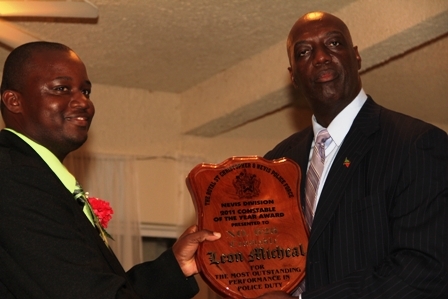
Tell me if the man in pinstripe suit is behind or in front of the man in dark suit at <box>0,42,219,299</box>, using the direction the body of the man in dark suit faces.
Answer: in front

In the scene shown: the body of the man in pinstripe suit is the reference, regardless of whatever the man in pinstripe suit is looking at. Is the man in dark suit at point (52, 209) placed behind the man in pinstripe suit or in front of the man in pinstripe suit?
in front

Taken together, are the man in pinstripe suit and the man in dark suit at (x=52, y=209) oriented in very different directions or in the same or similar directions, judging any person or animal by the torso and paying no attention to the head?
very different directions

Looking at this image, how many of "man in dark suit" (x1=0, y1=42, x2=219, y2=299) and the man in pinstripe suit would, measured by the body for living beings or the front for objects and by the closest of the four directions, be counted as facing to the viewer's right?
1

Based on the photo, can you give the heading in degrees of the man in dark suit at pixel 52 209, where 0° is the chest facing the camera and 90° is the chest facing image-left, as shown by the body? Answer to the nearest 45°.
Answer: approximately 270°

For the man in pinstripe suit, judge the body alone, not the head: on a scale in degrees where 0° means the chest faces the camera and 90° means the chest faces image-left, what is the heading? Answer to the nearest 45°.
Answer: approximately 45°
